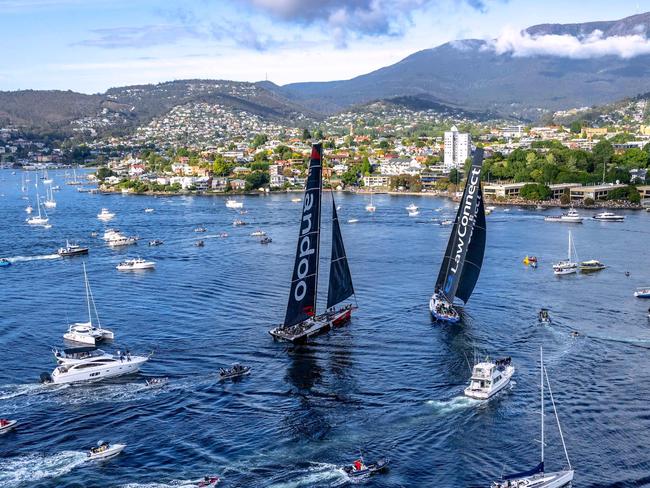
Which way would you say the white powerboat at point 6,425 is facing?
to the viewer's right

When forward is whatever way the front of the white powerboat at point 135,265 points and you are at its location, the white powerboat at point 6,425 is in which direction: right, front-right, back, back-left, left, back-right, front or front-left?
right

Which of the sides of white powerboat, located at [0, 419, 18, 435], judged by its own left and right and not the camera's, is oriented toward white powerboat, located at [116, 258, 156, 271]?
left

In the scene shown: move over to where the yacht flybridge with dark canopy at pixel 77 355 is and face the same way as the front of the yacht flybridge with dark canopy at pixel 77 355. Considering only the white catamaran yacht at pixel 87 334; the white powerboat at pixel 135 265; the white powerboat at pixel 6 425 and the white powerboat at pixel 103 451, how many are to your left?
2

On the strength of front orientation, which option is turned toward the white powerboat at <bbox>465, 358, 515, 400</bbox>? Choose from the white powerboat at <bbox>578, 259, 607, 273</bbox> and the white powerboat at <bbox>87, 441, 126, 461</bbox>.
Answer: the white powerboat at <bbox>87, 441, 126, 461</bbox>

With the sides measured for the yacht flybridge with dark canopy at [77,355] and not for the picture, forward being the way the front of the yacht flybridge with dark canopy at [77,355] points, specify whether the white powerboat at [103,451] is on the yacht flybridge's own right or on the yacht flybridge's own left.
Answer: on the yacht flybridge's own right

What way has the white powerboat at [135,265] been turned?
to the viewer's right

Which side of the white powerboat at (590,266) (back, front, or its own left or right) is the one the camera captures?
right

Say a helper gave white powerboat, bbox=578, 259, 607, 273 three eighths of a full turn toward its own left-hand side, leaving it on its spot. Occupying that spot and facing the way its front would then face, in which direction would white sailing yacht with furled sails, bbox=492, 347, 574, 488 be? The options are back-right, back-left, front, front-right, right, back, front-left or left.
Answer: back-left

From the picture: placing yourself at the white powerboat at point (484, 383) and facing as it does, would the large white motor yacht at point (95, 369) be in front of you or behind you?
behind

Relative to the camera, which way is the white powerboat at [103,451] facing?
to the viewer's right

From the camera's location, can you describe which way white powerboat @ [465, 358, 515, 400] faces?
facing away from the viewer and to the right of the viewer
